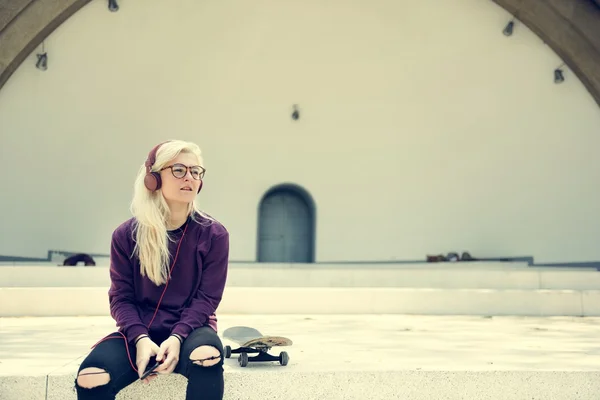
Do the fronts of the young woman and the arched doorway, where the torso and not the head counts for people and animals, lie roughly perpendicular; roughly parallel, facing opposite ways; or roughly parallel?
roughly parallel

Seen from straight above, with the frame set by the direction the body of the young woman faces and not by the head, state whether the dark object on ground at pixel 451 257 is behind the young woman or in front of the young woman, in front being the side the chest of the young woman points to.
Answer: behind

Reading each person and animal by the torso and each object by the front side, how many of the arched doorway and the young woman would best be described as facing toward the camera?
2

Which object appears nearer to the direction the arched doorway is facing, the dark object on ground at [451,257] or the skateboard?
the skateboard

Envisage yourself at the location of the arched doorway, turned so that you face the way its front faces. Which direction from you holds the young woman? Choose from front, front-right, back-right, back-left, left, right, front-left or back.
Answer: front

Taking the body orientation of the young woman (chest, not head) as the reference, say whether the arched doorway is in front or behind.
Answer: behind

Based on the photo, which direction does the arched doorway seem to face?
toward the camera

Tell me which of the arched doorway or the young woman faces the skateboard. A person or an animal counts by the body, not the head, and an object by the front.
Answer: the arched doorway

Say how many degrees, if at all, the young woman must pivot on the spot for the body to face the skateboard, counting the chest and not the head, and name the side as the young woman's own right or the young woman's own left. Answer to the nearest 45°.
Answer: approximately 135° to the young woman's own left

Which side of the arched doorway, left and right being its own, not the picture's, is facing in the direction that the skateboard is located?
front

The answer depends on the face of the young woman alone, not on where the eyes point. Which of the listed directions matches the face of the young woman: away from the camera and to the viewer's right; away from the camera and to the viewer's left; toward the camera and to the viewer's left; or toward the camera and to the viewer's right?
toward the camera and to the viewer's right
